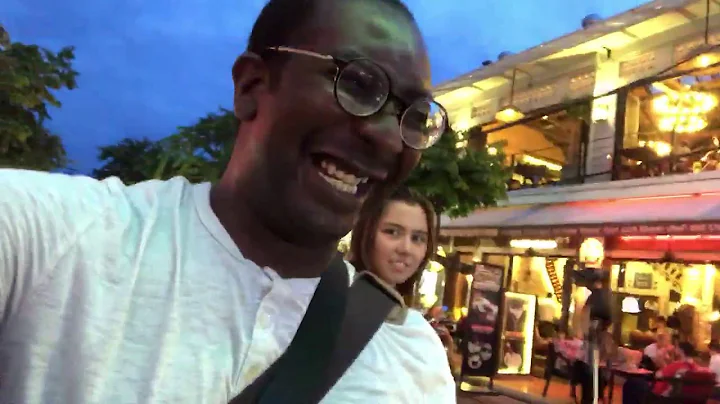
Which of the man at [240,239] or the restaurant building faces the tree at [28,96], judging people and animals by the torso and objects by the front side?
the restaurant building

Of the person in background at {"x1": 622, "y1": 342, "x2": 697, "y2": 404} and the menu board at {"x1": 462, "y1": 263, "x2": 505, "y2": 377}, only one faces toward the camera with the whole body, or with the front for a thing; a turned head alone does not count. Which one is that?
the menu board

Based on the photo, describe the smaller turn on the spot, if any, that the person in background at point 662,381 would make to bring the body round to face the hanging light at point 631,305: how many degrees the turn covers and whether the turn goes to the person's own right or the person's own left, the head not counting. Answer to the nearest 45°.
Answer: approximately 90° to the person's own right

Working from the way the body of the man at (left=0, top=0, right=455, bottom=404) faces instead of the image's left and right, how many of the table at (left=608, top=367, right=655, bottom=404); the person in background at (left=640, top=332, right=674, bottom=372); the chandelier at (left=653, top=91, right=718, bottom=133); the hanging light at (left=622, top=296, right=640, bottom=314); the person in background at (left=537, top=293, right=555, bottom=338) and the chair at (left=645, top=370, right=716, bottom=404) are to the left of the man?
6

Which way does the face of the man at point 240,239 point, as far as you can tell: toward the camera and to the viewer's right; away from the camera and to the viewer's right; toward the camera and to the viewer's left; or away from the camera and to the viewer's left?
toward the camera and to the viewer's right

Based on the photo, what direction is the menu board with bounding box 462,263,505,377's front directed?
toward the camera

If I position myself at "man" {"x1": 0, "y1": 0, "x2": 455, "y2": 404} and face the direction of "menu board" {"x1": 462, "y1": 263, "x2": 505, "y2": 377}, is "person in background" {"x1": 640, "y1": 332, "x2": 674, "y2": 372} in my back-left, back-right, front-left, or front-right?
front-right

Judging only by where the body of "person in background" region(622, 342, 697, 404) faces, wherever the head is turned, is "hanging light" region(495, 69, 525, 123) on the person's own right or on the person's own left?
on the person's own right

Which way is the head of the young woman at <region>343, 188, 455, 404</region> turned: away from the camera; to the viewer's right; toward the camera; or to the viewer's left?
toward the camera

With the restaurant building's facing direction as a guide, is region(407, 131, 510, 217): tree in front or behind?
in front

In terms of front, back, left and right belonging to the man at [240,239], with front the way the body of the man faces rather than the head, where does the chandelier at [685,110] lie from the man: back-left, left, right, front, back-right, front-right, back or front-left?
left

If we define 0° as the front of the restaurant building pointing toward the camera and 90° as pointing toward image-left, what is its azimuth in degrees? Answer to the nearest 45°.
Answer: approximately 45°

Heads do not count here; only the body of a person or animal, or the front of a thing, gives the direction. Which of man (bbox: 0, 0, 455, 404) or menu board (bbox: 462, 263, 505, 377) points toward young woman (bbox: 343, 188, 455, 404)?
the menu board
